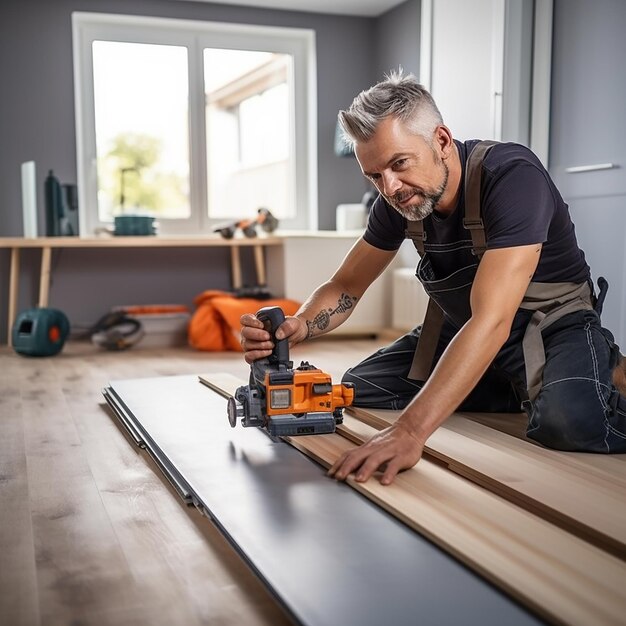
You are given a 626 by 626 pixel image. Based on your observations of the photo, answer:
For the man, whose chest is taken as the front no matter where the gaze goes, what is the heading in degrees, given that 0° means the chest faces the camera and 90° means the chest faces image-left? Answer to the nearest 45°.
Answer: approximately 45°

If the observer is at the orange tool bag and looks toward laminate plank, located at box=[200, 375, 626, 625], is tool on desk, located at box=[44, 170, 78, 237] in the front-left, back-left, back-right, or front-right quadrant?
back-right

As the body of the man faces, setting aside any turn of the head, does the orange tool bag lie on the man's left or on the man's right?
on the man's right

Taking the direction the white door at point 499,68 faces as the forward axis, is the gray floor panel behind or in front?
in front

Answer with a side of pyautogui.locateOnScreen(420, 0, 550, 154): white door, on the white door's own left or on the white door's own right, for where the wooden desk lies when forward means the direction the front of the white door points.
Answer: on the white door's own right

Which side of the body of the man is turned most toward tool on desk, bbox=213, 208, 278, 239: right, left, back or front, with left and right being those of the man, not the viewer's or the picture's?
right

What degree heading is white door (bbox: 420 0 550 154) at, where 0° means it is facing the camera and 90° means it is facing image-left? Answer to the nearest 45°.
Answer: approximately 45°

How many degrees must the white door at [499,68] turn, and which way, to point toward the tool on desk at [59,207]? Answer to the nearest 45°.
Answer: approximately 45° to its right

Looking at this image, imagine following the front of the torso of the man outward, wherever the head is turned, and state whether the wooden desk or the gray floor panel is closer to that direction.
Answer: the gray floor panel

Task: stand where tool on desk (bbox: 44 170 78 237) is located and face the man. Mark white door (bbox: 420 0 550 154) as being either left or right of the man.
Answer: left

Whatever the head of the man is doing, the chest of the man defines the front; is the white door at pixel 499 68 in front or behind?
behind
